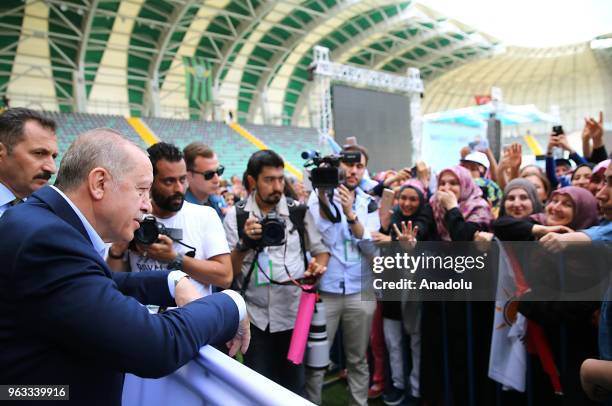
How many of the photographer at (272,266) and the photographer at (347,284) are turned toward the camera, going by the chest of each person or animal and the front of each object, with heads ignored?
2

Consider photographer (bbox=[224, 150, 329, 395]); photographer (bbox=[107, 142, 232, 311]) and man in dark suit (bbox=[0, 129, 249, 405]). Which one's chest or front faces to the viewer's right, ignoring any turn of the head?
the man in dark suit

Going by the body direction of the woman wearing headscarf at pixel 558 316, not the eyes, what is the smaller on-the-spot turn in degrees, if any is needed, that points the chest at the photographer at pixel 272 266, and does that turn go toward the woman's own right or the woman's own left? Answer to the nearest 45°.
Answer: approximately 45° to the woman's own right

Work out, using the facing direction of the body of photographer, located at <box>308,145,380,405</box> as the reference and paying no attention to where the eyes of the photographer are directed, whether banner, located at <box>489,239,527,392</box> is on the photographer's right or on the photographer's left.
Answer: on the photographer's left

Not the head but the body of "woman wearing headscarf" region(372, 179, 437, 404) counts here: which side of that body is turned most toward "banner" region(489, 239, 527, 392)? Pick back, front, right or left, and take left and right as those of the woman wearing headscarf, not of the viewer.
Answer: left

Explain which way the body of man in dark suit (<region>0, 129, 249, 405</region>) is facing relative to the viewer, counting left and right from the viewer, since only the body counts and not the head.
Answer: facing to the right of the viewer

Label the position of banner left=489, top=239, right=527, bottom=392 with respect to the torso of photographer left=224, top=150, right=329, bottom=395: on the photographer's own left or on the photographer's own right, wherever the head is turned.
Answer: on the photographer's own left

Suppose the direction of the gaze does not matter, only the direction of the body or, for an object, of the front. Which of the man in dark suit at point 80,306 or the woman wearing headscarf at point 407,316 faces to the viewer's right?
the man in dark suit

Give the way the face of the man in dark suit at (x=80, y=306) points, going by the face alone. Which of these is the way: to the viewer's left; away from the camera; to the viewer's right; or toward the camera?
to the viewer's right

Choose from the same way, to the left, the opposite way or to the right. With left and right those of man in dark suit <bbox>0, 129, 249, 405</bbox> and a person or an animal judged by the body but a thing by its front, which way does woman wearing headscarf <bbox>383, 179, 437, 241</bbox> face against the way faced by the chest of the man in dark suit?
the opposite way

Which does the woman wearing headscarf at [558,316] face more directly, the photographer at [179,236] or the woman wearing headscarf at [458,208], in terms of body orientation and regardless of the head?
the photographer
